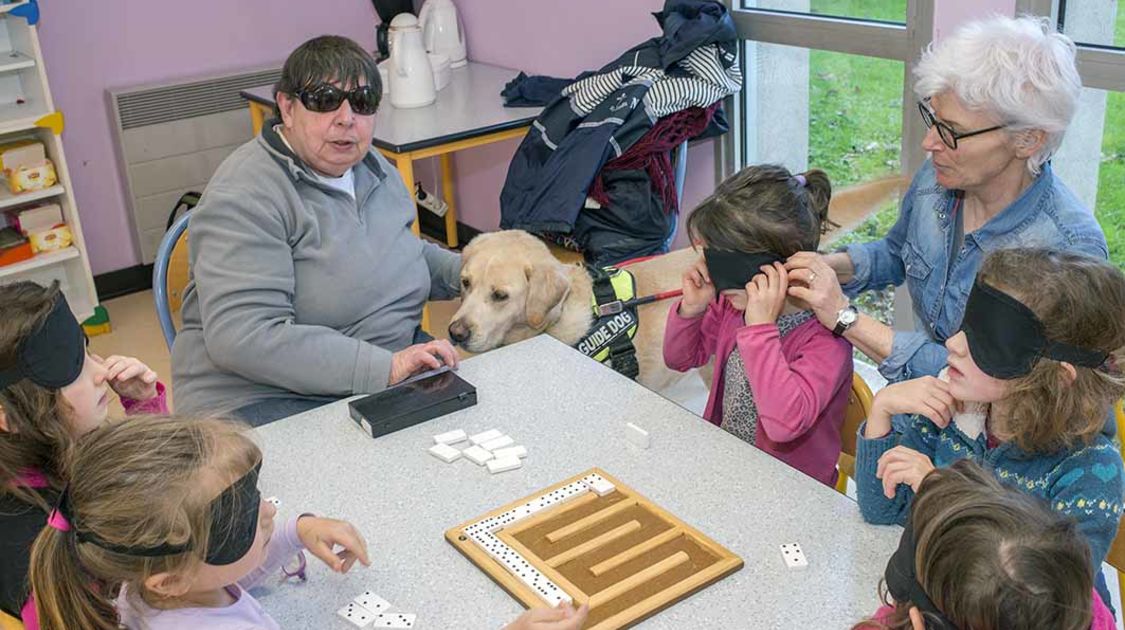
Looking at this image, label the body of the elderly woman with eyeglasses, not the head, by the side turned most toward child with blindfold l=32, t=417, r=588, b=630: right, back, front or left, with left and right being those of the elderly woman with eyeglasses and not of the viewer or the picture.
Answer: front

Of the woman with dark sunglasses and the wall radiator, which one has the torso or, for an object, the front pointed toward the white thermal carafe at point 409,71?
the wall radiator

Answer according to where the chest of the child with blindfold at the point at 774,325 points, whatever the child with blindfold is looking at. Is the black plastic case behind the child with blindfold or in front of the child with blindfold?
in front

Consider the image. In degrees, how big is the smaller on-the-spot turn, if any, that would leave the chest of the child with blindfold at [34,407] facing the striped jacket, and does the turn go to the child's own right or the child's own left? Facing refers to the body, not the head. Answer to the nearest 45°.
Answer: approximately 45° to the child's own left

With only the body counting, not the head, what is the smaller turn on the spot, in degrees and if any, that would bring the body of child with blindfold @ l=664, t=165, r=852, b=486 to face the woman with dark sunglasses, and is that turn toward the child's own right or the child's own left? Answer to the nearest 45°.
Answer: approximately 45° to the child's own right

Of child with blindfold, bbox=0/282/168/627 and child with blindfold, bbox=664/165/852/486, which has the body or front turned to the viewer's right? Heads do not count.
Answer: child with blindfold, bbox=0/282/168/627

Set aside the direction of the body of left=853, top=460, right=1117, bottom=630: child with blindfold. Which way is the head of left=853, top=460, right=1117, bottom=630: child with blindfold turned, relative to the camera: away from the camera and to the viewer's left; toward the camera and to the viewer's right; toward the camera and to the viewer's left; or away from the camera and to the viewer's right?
away from the camera and to the viewer's left

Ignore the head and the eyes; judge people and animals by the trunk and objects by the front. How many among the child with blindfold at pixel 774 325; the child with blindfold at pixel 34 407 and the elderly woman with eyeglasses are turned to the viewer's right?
1

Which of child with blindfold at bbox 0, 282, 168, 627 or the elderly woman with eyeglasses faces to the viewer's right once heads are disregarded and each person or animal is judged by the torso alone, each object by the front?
the child with blindfold

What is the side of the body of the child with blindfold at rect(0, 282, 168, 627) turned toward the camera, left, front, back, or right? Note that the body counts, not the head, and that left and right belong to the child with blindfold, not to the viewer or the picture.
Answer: right

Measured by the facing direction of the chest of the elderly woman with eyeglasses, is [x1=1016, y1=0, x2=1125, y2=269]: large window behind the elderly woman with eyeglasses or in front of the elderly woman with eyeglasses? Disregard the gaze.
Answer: behind

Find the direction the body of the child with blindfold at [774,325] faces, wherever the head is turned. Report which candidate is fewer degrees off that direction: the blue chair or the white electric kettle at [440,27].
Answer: the blue chair

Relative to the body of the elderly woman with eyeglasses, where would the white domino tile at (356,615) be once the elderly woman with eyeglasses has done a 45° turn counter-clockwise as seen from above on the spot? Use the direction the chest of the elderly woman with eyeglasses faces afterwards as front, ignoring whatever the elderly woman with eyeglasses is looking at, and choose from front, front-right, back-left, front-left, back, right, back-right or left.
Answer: front-right

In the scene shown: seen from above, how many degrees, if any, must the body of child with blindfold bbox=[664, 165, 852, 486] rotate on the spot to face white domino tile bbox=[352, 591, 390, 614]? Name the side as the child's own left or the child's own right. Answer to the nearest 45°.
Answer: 0° — they already face it
